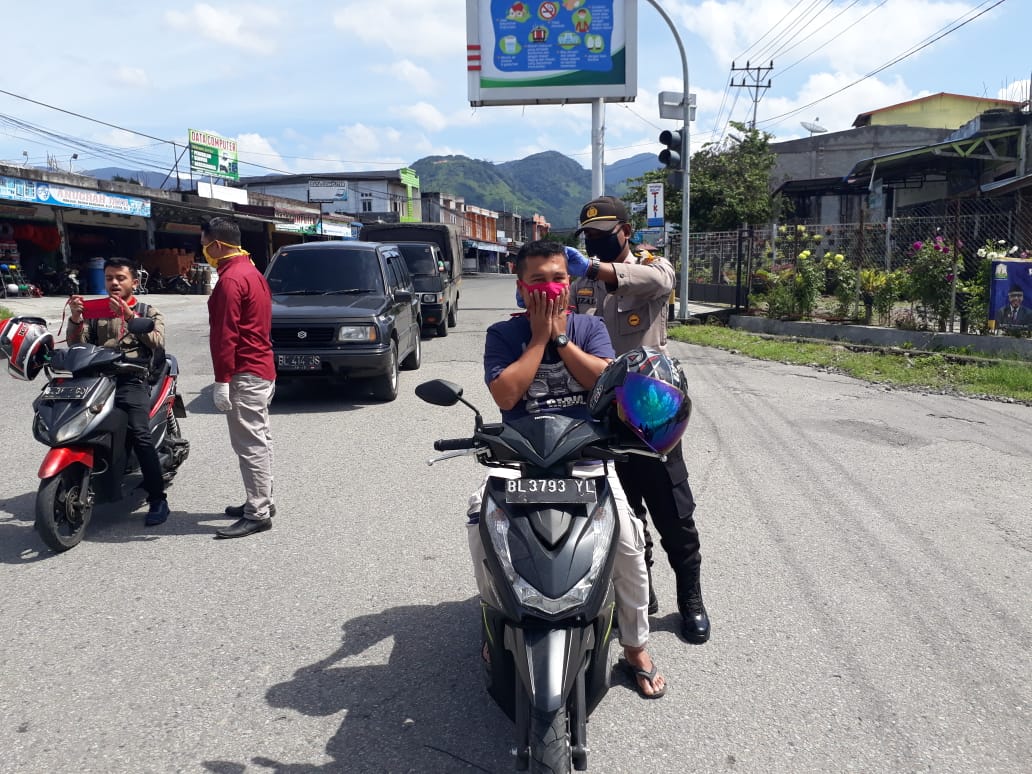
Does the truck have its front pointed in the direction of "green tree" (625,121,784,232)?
no

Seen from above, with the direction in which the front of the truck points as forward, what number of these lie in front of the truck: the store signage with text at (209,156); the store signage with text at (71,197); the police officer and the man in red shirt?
2

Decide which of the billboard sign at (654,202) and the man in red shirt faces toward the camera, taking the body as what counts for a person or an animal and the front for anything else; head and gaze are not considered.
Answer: the billboard sign

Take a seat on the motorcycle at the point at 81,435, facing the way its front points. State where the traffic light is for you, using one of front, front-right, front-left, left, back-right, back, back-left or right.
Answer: back

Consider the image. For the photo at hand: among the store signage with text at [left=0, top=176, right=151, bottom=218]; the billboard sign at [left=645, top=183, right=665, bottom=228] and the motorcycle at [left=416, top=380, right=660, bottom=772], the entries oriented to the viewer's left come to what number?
0

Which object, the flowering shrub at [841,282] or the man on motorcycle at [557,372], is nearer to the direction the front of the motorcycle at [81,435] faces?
the man on motorcycle

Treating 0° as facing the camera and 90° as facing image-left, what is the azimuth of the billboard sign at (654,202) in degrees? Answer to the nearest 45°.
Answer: approximately 0°

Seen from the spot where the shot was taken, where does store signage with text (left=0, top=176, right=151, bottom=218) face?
facing the viewer and to the right of the viewer

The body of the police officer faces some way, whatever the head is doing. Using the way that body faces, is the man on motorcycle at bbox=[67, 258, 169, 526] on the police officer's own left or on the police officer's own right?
on the police officer's own right

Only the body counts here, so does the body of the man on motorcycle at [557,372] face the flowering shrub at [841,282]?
no

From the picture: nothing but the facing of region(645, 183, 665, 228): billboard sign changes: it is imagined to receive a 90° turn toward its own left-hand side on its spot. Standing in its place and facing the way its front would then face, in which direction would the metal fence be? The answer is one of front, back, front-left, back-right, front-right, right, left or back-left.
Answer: front-right

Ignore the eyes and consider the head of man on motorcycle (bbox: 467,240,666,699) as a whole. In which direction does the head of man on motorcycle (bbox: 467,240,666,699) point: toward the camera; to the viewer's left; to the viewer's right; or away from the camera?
toward the camera

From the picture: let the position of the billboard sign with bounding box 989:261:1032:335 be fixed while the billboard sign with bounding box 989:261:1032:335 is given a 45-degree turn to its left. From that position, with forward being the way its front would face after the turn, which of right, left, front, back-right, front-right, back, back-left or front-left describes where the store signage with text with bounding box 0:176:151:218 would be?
back-right

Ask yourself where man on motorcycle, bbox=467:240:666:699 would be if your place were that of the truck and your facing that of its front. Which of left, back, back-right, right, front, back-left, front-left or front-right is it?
front

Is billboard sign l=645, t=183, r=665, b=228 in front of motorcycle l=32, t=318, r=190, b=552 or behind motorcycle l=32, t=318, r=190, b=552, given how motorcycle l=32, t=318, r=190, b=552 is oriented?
behind

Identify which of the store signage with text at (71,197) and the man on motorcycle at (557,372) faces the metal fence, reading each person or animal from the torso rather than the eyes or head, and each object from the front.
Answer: the store signage with text

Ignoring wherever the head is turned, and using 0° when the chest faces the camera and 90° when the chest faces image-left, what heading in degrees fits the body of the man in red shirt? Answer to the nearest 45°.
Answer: approximately 90°

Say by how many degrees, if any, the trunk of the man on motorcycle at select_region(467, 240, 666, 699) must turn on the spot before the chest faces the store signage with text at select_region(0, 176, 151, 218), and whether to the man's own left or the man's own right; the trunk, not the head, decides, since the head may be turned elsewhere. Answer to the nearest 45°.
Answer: approximately 135° to the man's own right

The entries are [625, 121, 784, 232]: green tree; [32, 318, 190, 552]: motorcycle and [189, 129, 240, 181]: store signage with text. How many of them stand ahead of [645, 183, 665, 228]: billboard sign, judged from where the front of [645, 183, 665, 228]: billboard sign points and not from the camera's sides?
1

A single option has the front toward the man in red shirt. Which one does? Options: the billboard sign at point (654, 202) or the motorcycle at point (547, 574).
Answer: the billboard sign

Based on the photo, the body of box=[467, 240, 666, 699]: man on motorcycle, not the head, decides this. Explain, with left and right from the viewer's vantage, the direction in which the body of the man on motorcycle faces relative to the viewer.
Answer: facing the viewer

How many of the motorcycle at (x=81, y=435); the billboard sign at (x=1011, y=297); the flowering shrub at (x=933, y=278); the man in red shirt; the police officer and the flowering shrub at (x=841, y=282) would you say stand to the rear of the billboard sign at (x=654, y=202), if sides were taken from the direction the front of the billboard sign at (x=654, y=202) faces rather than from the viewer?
0

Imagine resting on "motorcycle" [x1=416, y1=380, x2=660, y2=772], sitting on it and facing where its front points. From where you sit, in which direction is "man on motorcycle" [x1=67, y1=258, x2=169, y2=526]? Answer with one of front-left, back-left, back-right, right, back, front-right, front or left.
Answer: back-right

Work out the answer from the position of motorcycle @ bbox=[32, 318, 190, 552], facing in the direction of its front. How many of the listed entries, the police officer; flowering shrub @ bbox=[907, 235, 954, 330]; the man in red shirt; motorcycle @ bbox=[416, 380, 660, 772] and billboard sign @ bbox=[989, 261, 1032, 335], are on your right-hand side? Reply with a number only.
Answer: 0

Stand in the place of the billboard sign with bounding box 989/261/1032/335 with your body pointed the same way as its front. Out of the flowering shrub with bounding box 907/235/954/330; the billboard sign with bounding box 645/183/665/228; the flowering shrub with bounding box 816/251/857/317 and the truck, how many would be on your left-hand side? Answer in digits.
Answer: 0
